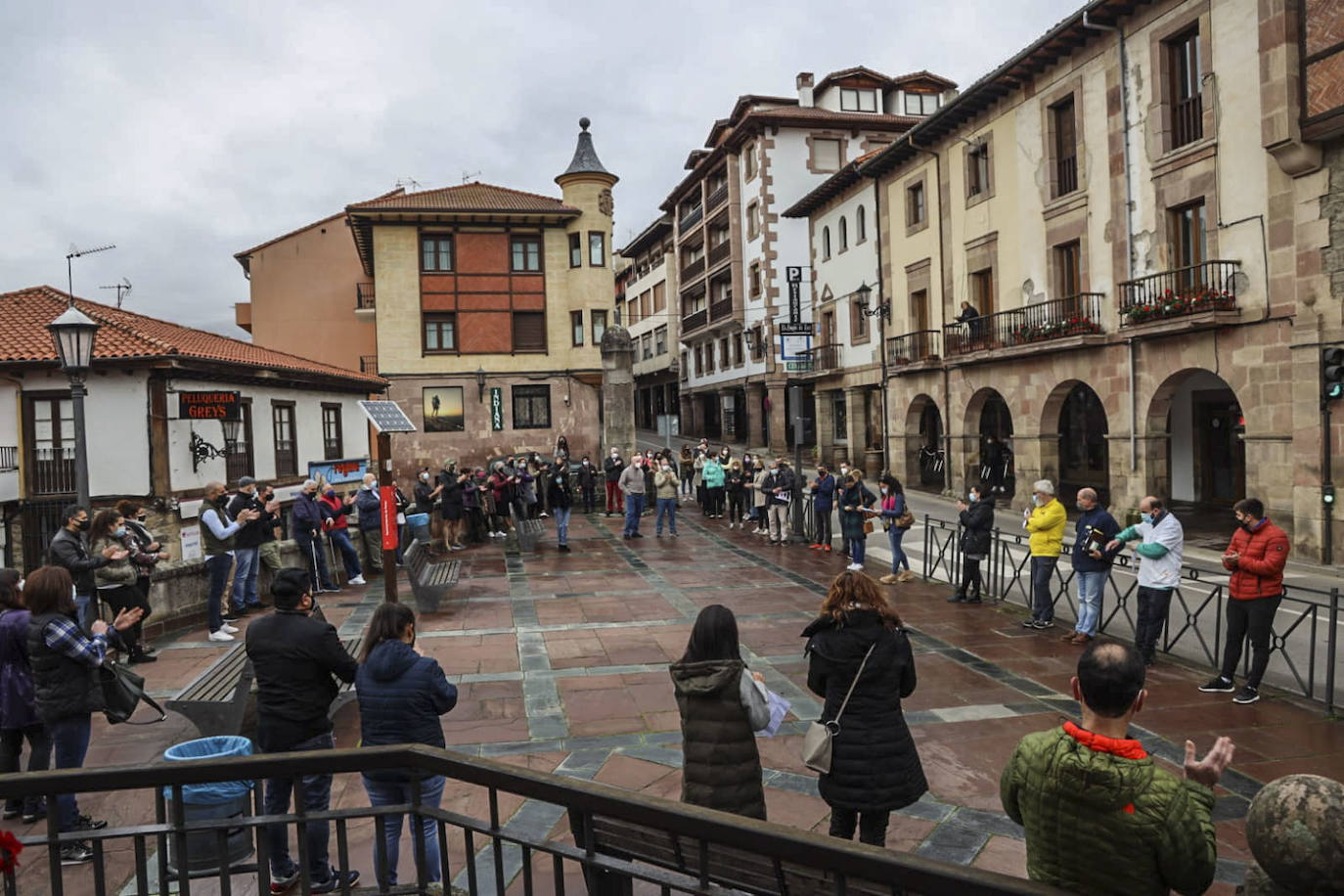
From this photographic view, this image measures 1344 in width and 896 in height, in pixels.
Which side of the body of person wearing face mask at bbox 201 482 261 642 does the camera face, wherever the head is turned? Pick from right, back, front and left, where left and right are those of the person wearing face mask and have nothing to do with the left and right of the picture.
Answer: right

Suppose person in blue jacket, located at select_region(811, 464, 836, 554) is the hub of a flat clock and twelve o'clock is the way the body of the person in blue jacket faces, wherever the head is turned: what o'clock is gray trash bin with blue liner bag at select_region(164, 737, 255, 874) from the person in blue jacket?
The gray trash bin with blue liner bag is roughly at 11 o'clock from the person in blue jacket.

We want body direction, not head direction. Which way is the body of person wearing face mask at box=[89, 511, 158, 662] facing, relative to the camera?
to the viewer's right

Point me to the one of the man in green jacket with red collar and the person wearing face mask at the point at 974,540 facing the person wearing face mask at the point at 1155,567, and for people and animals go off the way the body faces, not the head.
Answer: the man in green jacket with red collar

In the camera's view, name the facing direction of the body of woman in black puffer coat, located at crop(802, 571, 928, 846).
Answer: away from the camera

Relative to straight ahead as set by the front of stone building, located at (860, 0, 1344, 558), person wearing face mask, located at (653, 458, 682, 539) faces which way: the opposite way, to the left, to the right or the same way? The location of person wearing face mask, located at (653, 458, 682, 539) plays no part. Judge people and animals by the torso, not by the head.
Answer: to the left

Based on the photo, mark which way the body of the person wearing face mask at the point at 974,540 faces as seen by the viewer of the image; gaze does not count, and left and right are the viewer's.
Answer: facing to the left of the viewer

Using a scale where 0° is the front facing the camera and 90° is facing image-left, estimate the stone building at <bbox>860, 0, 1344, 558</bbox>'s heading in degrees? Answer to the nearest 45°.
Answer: approximately 45°

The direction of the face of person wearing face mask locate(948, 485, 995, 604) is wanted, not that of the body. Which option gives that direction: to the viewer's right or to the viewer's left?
to the viewer's left

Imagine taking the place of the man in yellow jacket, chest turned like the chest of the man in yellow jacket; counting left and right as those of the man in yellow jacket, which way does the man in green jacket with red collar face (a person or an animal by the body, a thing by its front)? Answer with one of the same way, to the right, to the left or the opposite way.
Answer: to the right

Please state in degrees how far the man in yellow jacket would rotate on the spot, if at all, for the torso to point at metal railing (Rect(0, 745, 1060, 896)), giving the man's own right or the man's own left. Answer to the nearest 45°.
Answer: approximately 90° to the man's own left

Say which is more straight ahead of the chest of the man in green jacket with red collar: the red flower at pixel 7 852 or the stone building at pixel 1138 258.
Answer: the stone building
